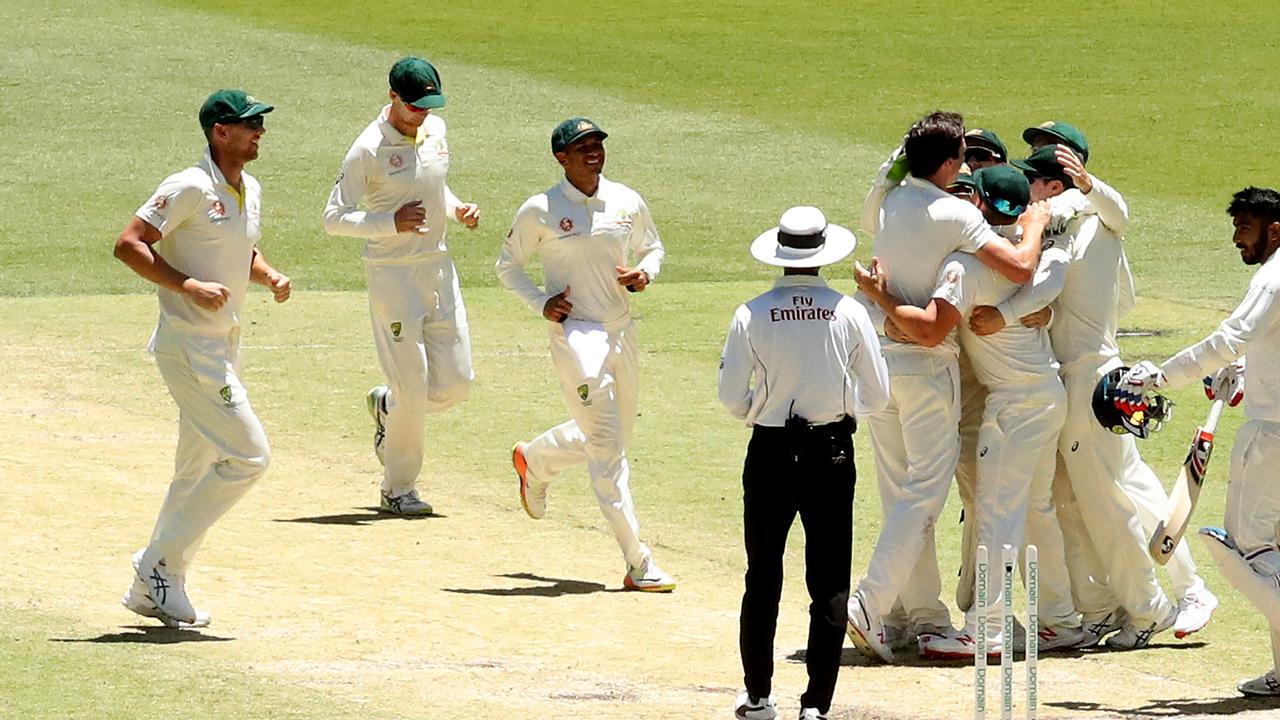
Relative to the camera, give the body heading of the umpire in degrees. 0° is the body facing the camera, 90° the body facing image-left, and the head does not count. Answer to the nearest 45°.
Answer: approximately 180°

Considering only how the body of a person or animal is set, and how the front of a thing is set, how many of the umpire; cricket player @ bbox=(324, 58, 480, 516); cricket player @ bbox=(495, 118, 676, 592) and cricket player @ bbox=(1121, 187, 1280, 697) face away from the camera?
1

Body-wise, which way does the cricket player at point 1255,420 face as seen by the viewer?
to the viewer's left

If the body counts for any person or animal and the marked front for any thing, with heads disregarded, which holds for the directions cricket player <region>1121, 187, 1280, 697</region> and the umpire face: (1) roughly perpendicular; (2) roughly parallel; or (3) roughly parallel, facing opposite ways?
roughly perpendicular

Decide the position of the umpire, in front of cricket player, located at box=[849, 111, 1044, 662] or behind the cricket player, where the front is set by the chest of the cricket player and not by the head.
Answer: behind

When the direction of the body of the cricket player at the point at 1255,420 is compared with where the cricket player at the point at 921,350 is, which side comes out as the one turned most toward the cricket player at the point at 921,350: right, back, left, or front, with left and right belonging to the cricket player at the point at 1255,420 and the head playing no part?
front

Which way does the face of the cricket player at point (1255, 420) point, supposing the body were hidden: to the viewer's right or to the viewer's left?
to the viewer's left

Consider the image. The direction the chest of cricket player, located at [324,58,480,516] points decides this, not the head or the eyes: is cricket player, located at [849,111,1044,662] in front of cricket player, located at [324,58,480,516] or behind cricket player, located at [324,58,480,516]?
in front

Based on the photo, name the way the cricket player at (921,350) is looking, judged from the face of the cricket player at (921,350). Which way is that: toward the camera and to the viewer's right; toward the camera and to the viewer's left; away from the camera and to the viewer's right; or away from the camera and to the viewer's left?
away from the camera and to the viewer's right

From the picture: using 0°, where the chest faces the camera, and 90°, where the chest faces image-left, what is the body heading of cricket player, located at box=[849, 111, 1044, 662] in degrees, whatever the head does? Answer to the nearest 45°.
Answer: approximately 225°

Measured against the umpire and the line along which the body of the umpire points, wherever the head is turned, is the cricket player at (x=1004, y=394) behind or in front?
in front

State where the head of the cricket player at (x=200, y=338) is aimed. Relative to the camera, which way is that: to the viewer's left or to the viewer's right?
to the viewer's right

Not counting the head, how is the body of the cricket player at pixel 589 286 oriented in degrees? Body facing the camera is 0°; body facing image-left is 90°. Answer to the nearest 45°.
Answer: approximately 315°
